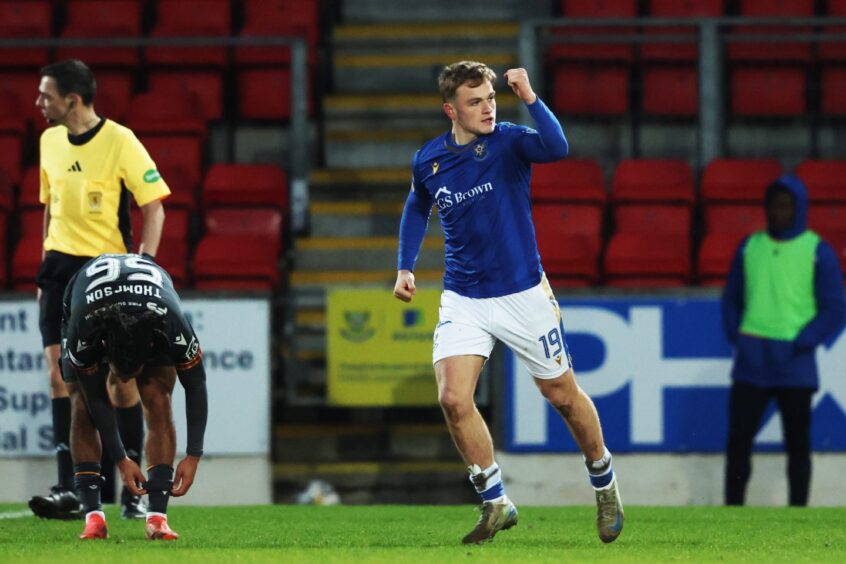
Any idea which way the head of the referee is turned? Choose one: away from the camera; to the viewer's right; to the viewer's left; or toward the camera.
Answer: to the viewer's left

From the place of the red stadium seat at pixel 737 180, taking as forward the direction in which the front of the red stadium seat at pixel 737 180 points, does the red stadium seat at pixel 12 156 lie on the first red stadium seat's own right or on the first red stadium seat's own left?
on the first red stadium seat's own right

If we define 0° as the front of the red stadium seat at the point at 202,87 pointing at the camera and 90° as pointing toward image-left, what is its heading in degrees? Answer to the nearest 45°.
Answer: approximately 0°

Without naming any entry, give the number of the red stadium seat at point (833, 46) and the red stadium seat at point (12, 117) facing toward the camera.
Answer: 2

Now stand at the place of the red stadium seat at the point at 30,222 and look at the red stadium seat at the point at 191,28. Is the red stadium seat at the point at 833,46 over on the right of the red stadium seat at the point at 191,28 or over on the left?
right

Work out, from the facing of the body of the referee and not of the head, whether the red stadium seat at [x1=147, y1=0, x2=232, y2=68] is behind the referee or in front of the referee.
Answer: behind

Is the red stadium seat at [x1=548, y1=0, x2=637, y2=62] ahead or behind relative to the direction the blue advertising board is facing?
behind

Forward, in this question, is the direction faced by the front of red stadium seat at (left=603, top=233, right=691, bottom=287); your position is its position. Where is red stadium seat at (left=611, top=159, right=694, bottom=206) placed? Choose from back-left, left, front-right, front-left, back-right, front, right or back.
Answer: back
